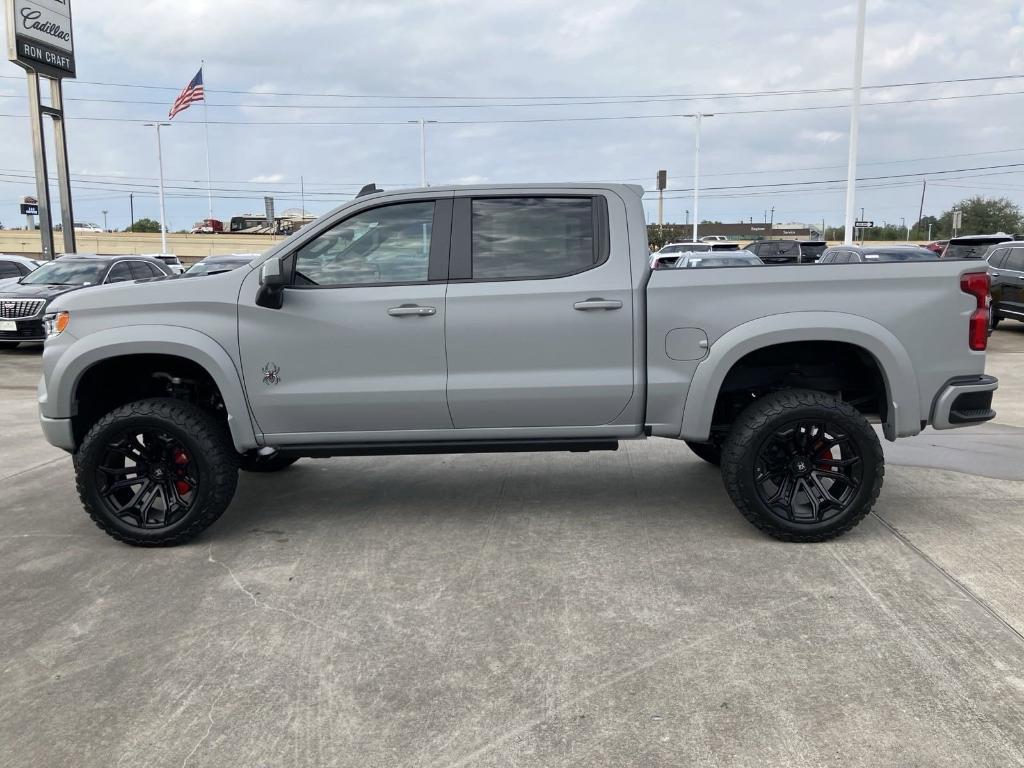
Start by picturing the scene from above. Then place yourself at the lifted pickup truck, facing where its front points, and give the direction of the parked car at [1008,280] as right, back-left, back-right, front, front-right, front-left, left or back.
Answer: back-right

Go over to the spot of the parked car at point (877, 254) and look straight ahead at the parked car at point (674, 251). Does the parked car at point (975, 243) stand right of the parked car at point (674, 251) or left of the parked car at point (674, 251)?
right

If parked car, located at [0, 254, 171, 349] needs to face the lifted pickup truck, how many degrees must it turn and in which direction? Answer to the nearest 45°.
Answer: approximately 45° to its left

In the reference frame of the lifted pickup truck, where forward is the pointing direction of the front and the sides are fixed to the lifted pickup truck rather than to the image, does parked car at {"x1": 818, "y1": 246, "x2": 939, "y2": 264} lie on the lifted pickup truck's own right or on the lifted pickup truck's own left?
on the lifted pickup truck's own right

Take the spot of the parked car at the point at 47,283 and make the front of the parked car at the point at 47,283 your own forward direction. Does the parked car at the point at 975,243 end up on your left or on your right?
on your left

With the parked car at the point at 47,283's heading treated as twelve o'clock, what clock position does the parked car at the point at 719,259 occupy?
the parked car at the point at 719,259 is roughly at 8 o'clock from the parked car at the point at 47,283.

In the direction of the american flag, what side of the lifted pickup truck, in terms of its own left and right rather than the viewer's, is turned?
right

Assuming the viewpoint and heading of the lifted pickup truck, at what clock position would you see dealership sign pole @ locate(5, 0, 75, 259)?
The dealership sign pole is roughly at 2 o'clock from the lifted pickup truck.

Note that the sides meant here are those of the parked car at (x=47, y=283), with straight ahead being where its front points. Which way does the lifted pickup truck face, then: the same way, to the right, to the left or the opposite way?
to the right

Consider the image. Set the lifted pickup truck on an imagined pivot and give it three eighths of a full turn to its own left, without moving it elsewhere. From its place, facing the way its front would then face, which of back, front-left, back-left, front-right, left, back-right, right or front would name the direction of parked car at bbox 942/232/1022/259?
left

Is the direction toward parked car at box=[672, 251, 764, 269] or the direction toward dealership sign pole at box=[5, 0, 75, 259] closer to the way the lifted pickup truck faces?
the dealership sign pole

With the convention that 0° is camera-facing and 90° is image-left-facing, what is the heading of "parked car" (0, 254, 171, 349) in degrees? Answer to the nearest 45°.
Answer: approximately 45°

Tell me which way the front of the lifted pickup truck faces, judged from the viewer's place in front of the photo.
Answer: facing to the left of the viewer
